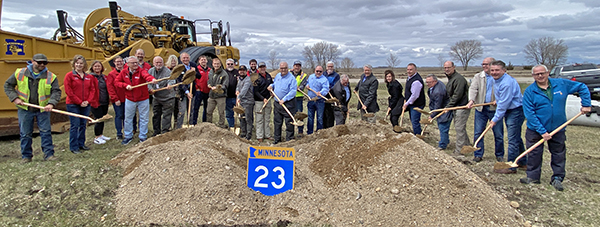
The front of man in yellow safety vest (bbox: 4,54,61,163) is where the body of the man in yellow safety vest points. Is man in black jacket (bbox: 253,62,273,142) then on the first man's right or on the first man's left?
on the first man's left

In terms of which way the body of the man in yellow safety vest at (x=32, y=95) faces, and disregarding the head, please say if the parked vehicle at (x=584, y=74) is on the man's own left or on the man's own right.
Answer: on the man's own left

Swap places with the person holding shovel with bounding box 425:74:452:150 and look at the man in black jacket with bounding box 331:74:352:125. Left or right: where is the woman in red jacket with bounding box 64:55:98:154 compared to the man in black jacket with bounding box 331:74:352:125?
left

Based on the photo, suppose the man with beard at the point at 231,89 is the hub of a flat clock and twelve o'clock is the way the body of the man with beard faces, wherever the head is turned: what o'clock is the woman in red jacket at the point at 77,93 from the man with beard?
The woman in red jacket is roughly at 2 o'clock from the man with beard.

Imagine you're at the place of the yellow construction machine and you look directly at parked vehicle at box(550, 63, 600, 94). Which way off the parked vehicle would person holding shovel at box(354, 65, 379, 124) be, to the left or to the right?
right

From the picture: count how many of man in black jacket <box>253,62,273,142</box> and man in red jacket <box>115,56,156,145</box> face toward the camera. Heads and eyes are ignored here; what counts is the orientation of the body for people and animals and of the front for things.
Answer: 2

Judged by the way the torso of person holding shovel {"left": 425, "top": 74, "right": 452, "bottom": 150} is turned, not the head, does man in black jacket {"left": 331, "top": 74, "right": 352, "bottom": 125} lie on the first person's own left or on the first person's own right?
on the first person's own right

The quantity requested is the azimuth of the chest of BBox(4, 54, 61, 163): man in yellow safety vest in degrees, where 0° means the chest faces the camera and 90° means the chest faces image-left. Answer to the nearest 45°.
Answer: approximately 0°

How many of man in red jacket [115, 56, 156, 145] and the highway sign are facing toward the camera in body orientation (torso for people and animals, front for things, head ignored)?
2
